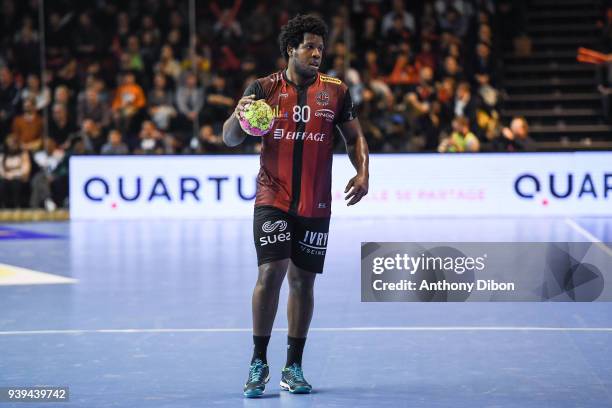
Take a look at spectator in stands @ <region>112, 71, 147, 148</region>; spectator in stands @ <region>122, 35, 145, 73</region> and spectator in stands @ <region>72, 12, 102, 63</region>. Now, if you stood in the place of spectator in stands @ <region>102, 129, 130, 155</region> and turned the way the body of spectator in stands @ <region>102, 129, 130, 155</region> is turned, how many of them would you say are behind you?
3

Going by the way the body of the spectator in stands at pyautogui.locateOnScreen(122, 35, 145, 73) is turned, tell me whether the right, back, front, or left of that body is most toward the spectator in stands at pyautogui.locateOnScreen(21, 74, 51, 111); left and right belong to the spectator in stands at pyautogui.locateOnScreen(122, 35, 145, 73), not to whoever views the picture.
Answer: right

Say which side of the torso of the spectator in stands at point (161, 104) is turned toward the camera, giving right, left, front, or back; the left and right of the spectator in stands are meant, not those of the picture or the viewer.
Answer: front

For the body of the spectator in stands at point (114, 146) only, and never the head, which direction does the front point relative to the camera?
toward the camera

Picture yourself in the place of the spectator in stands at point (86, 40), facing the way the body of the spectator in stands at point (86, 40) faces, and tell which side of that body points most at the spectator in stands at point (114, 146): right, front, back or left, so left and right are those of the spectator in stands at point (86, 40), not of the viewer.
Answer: front

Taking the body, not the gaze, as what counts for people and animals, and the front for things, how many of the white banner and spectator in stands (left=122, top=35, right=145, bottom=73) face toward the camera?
2

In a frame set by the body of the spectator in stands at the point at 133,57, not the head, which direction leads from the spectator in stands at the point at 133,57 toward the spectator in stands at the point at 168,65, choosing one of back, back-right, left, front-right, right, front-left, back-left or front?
front-left

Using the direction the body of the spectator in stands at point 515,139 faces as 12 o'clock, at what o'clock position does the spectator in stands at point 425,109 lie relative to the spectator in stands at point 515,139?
the spectator in stands at point 425,109 is roughly at 4 o'clock from the spectator in stands at point 515,139.

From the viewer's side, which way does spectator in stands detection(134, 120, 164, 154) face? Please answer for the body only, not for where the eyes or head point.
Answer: toward the camera

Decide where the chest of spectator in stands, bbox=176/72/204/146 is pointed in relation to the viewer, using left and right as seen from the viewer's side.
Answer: facing the viewer

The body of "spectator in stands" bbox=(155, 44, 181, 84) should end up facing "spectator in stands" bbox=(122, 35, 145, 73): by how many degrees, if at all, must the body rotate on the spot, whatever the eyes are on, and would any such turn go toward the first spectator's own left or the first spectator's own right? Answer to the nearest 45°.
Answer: approximately 135° to the first spectator's own right

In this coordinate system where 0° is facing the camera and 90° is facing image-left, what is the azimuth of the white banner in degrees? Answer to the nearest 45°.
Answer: approximately 0°

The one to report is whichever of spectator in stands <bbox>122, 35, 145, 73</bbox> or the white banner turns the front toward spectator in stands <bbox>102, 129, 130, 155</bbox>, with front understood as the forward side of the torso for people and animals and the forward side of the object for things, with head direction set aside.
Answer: spectator in stands <bbox>122, 35, 145, 73</bbox>
